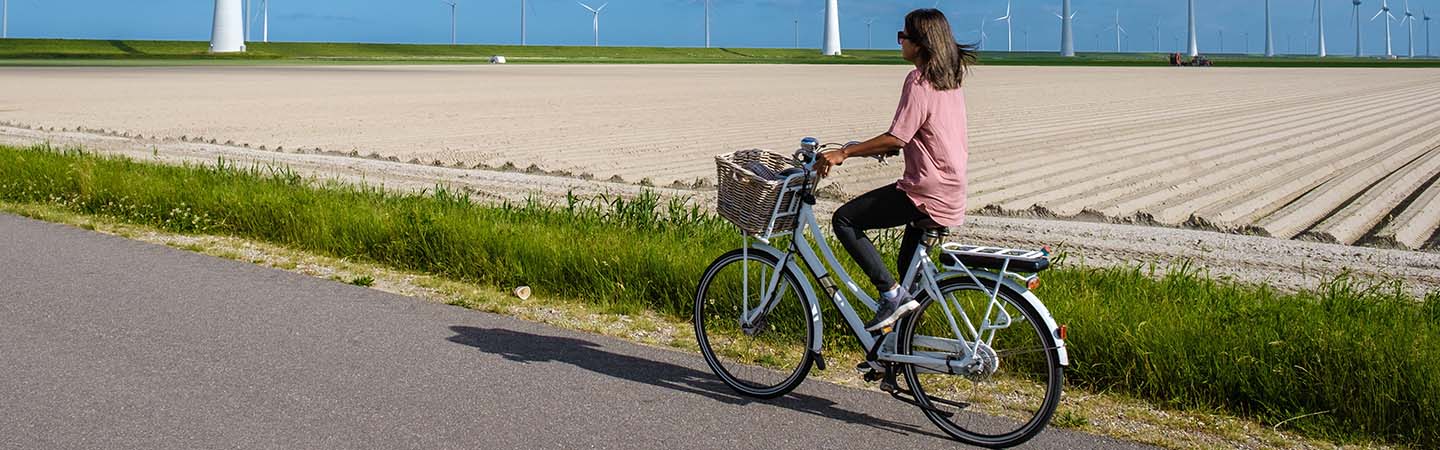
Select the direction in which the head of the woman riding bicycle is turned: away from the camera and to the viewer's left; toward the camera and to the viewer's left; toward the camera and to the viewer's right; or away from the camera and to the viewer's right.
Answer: away from the camera and to the viewer's left

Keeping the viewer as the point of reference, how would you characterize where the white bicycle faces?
facing away from the viewer and to the left of the viewer
